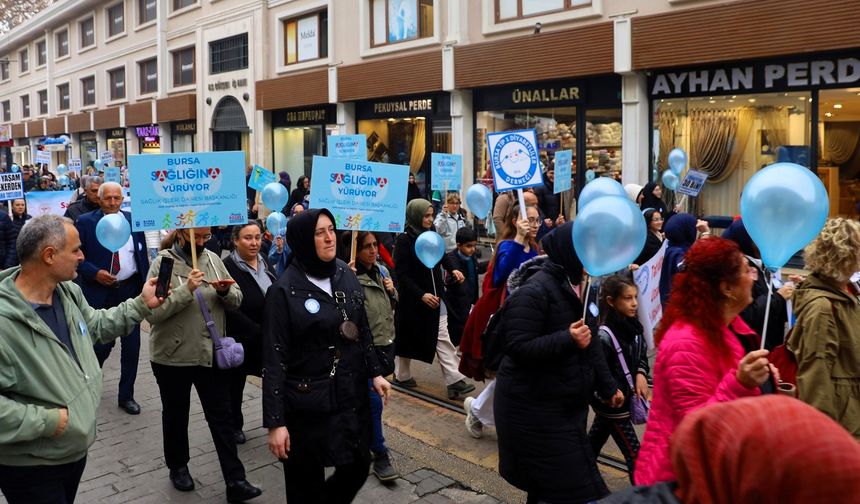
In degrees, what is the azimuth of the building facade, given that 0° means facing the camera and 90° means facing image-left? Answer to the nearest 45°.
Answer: approximately 45°

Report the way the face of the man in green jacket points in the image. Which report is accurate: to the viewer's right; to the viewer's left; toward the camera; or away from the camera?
to the viewer's right

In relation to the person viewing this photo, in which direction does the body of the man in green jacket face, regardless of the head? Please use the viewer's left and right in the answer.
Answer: facing the viewer and to the right of the viewer

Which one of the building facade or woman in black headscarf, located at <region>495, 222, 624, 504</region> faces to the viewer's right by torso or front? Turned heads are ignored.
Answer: the woman in black headscarf

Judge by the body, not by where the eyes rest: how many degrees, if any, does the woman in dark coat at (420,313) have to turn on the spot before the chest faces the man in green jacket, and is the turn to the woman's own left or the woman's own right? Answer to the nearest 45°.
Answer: approximately 90° to the woman's own right

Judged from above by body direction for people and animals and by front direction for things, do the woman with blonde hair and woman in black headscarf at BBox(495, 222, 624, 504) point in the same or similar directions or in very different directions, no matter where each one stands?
same or similar directions
